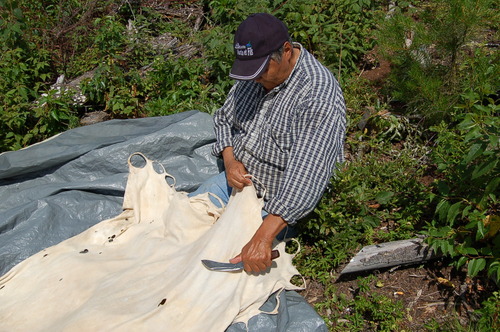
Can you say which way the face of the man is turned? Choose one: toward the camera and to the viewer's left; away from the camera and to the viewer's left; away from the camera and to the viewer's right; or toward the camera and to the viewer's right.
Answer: toward the camera and to the viewer's left

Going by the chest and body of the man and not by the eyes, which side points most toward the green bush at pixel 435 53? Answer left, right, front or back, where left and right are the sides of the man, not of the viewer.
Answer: back

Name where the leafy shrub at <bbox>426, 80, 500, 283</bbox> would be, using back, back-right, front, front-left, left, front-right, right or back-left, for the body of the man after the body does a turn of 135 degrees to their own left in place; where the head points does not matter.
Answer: front

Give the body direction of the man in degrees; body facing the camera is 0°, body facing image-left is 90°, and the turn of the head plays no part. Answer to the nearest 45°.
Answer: approximately 45°

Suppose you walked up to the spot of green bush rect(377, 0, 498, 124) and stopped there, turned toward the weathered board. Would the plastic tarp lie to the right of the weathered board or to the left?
right
